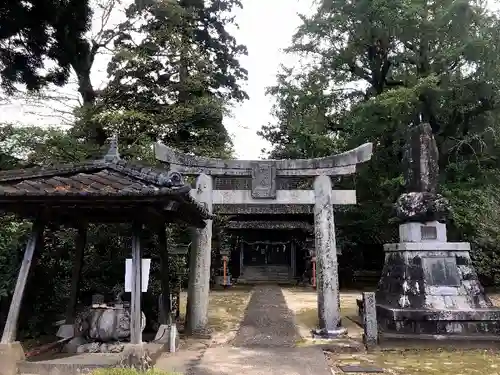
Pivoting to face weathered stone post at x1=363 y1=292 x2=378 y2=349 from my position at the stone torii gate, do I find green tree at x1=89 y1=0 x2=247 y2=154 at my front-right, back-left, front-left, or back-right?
back-left

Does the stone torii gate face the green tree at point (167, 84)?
no

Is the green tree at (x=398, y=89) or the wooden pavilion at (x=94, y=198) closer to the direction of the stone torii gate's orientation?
the wooden pavilion

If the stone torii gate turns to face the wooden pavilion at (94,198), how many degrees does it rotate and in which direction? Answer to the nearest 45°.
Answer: approximately 45° to its right

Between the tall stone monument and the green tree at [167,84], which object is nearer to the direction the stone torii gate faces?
the tall stone monument

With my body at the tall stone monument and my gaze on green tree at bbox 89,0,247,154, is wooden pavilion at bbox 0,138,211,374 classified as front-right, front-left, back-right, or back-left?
front-left

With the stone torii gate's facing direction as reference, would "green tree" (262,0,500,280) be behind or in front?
behind

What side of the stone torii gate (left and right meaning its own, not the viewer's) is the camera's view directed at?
front

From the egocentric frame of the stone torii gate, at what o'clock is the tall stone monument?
The tall stone monument is roughly at 9 o'clock from the stone torii gate.
